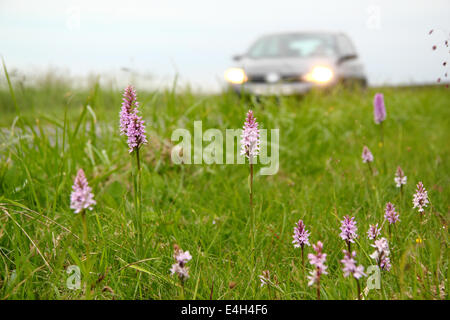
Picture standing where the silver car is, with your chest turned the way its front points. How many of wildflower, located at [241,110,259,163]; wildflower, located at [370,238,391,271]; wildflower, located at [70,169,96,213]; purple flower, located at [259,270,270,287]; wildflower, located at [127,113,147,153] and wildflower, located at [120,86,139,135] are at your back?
0

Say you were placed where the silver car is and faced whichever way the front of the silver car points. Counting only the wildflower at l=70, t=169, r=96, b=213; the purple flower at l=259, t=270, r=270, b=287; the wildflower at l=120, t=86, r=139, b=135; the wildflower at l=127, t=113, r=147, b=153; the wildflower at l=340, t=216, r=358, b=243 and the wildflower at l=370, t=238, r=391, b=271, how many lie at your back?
0

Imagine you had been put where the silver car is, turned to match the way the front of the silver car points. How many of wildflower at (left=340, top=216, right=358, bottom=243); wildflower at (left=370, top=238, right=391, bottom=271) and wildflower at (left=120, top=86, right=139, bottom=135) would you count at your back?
0

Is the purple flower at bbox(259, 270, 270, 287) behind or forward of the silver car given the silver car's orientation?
forward

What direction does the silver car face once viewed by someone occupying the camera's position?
facing the viewer and to the left of the viewer

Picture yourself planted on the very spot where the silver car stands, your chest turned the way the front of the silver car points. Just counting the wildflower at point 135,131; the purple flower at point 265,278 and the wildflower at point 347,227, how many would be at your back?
0

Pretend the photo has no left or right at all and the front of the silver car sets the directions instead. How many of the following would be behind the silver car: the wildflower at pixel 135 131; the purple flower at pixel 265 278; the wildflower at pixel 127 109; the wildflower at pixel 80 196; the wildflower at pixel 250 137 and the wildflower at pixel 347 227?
0

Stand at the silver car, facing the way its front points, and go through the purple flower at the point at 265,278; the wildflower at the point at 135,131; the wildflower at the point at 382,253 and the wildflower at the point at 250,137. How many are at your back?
0

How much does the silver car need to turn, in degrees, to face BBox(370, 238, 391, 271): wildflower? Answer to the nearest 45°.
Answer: approximately 45° to its left

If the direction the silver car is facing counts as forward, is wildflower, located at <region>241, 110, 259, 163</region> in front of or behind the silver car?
in front

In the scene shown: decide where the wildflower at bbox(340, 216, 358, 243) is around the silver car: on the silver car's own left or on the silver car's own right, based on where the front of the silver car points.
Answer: on the silver car's own left

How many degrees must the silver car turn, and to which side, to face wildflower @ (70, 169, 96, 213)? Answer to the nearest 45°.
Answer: approximately 45° to its left

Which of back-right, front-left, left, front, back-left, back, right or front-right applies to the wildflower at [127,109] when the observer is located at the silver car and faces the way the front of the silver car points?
front-left
